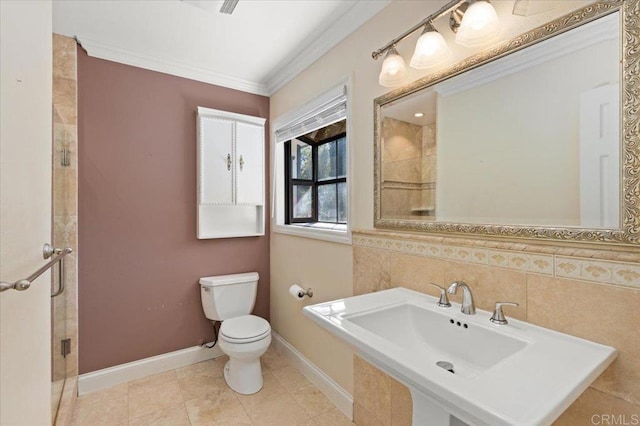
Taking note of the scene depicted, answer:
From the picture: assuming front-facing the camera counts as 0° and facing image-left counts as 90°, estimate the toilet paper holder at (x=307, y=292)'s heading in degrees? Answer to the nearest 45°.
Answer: approximately 90°

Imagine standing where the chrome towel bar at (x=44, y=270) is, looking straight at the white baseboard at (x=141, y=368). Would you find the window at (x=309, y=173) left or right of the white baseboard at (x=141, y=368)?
right

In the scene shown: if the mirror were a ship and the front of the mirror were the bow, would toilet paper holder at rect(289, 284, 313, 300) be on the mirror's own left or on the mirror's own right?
on the mirror's own right

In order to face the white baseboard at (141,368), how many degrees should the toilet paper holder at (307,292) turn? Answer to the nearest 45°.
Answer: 0° — it already faces it

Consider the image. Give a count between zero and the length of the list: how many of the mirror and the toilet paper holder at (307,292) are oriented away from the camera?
0

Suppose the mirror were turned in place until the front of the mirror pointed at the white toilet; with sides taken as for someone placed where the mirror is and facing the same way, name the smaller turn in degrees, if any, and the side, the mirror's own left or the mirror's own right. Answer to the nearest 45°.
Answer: approximately 45° to the mirror's own right

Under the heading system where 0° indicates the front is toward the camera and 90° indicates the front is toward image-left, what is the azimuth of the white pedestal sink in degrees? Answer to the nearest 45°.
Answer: approximately 45°

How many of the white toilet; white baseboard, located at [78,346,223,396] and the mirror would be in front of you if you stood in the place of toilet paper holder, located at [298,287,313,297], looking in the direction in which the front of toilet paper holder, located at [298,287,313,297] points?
2

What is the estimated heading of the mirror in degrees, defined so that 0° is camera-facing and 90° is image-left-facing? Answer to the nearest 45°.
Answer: approximately 45°
